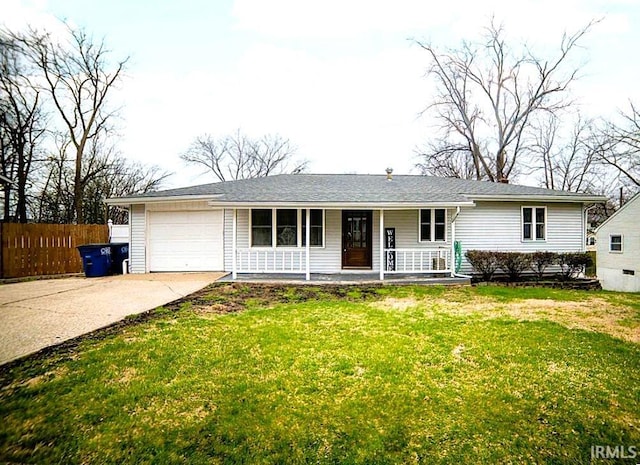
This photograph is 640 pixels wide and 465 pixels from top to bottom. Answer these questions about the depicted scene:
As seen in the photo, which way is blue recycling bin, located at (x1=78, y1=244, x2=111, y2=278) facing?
toward the camera

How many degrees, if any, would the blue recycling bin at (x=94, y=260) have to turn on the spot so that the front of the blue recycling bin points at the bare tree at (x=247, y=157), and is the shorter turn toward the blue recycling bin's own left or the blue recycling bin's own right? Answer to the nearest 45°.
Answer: approximately 135° to the blue recycling bin's own left

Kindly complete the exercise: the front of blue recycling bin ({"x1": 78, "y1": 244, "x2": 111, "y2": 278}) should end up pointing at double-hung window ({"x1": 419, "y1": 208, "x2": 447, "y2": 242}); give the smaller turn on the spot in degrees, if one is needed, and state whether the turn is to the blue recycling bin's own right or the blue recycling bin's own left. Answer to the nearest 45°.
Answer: approximately 45° to the blue recycling bin's own left

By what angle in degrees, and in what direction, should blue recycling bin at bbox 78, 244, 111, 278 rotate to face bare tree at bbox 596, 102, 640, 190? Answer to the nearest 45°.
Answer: approximately 90° to its left

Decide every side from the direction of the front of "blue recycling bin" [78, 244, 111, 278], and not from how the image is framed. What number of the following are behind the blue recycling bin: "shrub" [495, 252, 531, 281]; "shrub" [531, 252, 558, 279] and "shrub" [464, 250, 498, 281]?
0

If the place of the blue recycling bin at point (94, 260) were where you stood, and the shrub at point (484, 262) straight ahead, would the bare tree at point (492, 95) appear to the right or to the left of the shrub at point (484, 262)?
left

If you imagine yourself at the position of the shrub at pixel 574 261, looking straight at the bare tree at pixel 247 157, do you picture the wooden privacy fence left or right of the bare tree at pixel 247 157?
left

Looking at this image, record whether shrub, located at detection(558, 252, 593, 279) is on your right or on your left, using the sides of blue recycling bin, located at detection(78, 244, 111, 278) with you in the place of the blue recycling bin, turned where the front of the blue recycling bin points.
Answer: on your left

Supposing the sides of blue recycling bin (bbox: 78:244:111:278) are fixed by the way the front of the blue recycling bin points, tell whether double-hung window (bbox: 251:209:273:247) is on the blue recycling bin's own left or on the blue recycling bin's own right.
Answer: on the blue recycling bin's own left

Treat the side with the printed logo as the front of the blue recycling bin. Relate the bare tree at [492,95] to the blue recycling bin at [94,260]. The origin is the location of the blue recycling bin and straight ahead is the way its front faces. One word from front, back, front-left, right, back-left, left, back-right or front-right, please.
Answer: left

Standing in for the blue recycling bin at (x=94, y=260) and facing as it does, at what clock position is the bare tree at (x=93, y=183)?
The bare tree is roughly at 6 o'clock from the blue recycling bin.

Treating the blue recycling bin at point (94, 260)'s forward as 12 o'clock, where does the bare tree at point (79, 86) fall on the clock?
The bare tree is roughly at 6 o'clock from the blue recycling bin.

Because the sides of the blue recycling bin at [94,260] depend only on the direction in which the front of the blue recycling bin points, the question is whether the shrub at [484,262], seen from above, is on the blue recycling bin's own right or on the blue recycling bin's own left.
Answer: on the blue recycling bin's own left
